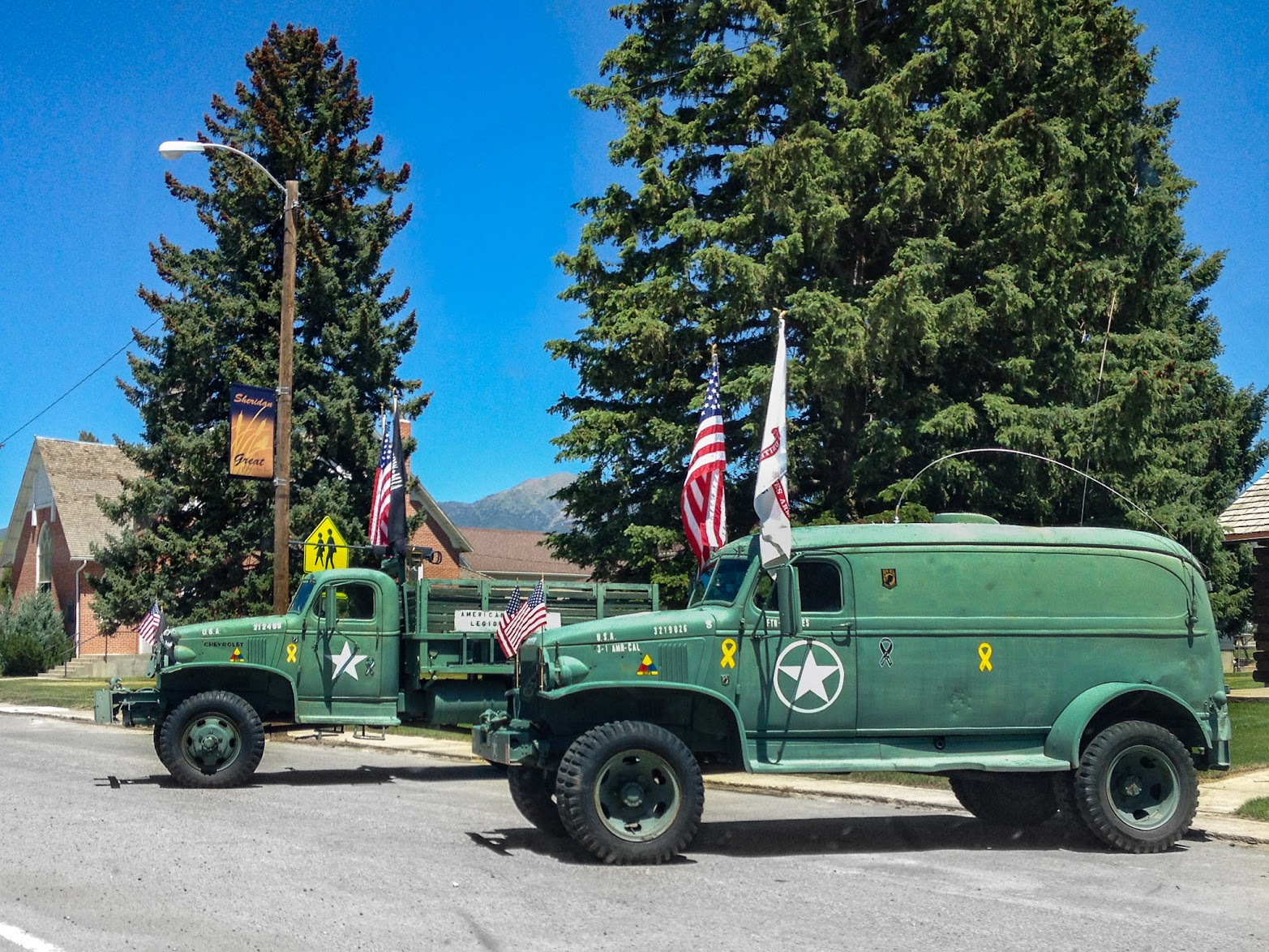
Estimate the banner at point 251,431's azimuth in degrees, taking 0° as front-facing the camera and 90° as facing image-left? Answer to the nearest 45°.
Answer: approximately 0°

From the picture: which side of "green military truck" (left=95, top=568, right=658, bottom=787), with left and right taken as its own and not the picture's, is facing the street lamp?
right

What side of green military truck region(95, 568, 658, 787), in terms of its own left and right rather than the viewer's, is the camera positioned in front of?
left

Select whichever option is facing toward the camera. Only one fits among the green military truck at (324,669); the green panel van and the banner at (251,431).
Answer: the banner

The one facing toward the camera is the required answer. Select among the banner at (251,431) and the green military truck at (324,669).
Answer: the banner

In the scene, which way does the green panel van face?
to the viewer's left

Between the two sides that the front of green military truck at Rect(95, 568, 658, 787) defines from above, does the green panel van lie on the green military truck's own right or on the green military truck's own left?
on the green military truck's own left

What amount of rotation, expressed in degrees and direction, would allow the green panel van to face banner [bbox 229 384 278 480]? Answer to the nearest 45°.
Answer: approximately 45° to its right

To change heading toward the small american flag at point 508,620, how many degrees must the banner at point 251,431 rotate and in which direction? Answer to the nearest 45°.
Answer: approximately 45° to its left

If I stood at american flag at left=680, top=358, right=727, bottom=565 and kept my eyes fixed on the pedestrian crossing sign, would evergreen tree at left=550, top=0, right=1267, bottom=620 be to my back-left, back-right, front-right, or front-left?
front-right

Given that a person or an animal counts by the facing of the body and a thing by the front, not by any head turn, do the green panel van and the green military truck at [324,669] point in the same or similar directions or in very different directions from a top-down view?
same or similar directions

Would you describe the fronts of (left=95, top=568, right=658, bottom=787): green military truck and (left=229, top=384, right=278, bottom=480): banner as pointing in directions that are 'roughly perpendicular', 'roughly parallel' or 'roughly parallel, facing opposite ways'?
roughly perpendicular
